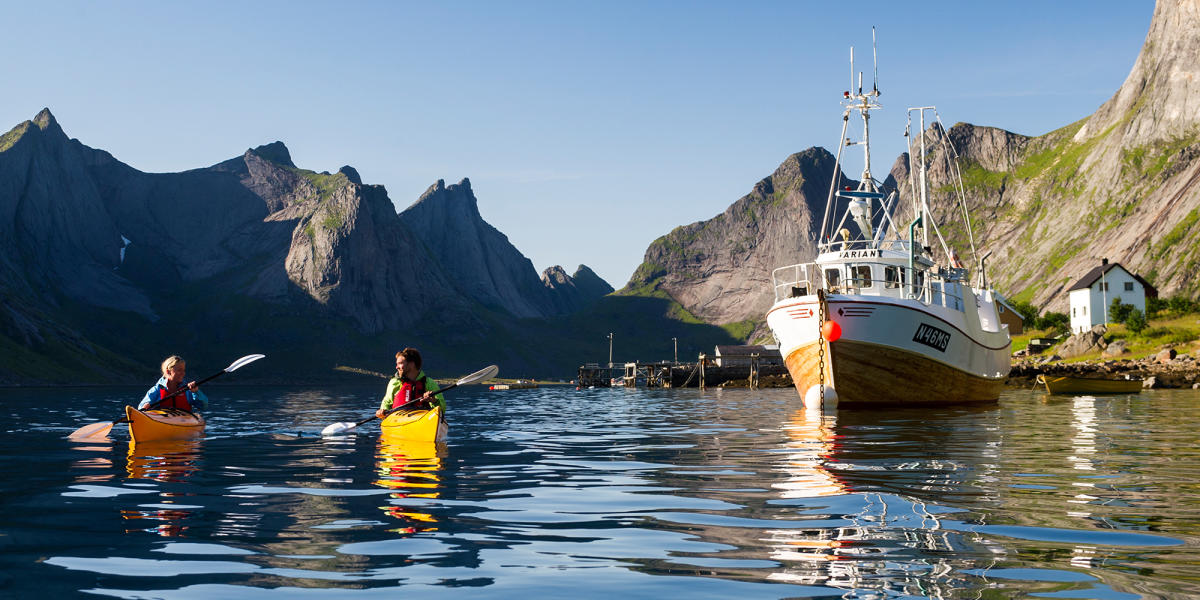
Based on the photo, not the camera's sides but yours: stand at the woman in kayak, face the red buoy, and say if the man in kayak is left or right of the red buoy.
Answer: right

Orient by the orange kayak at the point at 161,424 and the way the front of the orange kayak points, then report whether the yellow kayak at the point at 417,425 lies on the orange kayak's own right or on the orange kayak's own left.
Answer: on the orange kayak's own left

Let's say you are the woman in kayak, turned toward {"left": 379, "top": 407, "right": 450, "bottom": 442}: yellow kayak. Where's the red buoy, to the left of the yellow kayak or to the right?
left
